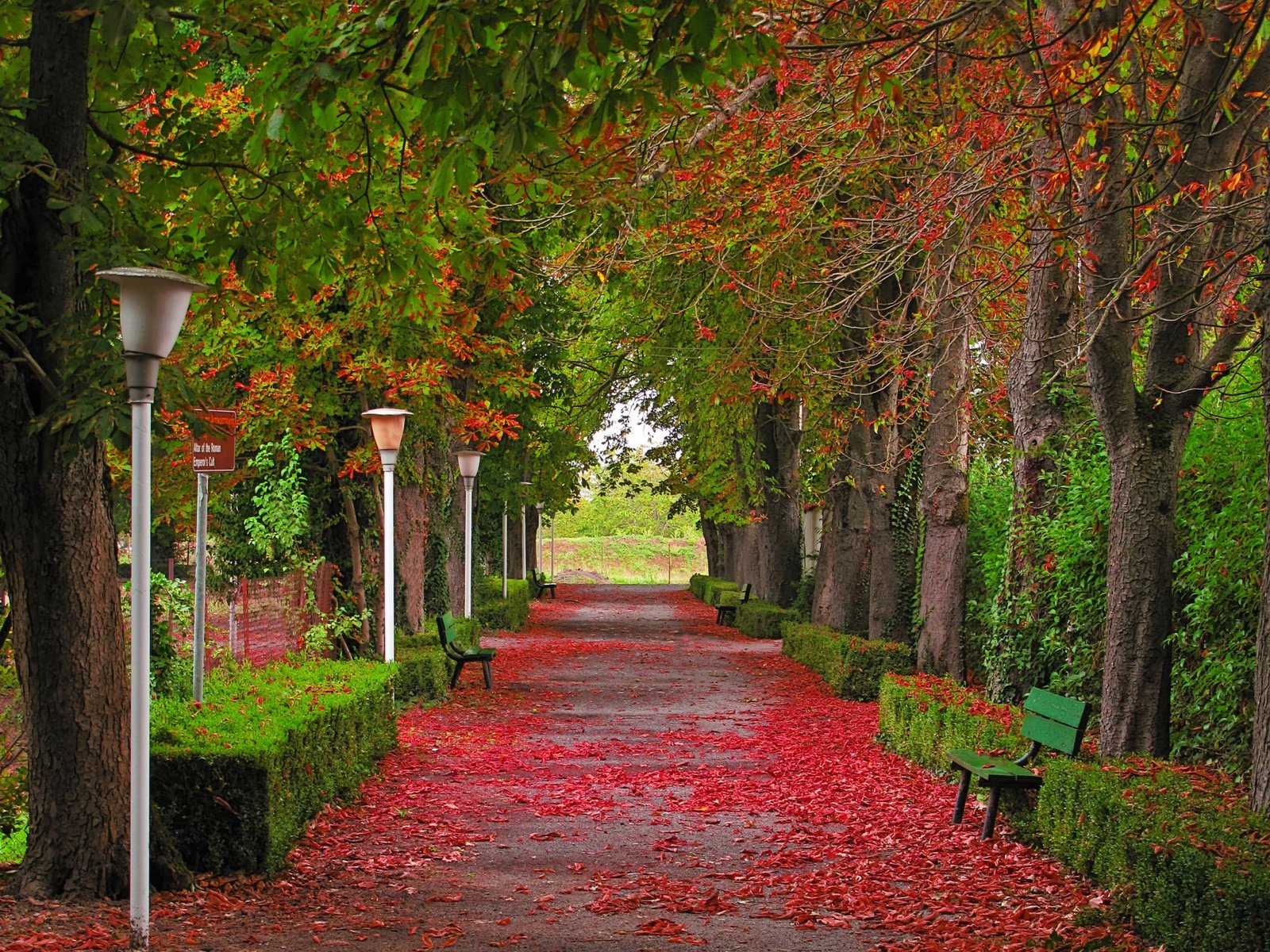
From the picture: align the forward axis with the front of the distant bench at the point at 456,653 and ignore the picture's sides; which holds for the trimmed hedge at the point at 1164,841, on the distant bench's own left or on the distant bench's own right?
on the distant bench's own right

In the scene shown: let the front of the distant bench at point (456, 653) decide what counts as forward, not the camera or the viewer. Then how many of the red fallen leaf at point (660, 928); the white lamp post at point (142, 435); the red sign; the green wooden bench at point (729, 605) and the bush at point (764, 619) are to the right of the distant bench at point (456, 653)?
3

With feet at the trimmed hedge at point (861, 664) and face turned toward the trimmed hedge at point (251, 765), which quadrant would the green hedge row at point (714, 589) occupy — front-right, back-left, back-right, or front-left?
back-right

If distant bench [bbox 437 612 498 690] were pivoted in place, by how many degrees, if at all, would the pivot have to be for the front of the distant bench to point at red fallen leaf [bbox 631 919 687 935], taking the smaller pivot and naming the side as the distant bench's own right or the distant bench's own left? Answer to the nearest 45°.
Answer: approximately 90° to the distant bench's own right

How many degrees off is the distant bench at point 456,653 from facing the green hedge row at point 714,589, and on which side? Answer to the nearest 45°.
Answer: approximately 90° to its left

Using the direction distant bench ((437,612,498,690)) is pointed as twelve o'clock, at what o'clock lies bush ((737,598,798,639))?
The bush is roughly at 10 o'clock from the distant bench.

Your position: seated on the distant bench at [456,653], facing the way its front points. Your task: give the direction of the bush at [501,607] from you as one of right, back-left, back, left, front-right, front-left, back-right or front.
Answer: left

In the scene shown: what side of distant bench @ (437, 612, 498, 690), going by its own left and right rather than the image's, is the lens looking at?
right

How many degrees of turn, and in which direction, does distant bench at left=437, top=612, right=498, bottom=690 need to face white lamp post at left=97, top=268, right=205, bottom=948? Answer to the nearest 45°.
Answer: approximately 90° to its right

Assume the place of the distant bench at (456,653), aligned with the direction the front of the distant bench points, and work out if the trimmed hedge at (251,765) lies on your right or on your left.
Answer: on your right
